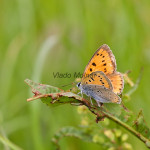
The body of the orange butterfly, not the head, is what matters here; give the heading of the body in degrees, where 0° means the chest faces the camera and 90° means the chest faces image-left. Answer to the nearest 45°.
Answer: approximately 90°
